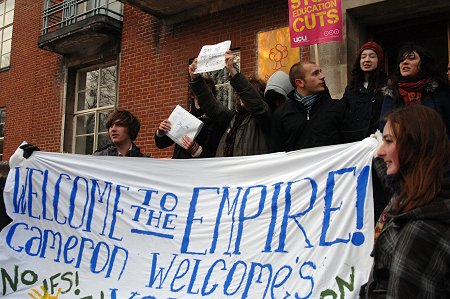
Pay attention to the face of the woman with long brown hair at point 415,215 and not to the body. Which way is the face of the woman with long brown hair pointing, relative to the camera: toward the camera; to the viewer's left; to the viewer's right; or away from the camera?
to the viewer's left

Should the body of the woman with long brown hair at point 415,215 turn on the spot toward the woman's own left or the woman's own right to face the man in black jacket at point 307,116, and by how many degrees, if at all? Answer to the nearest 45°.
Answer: approximately 45° to the woman's own right

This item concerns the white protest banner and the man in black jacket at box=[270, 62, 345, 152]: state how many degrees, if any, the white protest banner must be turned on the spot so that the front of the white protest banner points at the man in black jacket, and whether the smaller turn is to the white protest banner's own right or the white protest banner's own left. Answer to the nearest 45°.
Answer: approximately 90° to the white protest banner's own left

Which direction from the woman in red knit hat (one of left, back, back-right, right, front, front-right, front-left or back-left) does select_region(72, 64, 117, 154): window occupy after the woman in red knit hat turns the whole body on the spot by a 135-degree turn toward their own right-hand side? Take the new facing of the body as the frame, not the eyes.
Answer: front

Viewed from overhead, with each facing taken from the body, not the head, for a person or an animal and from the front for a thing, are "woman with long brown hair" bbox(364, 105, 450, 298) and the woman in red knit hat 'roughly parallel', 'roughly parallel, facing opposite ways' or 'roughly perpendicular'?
roughly perpendicular

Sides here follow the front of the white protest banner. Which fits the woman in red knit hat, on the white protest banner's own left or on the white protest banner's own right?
on the white protest banner's own left

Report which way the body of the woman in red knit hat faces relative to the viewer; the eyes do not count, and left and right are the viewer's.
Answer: facing the viewer

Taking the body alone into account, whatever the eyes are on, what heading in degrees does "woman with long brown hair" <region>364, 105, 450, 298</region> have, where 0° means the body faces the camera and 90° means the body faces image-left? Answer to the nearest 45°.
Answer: approximately 90°

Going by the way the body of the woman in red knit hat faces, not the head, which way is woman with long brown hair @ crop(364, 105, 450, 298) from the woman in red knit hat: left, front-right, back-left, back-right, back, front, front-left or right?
front
